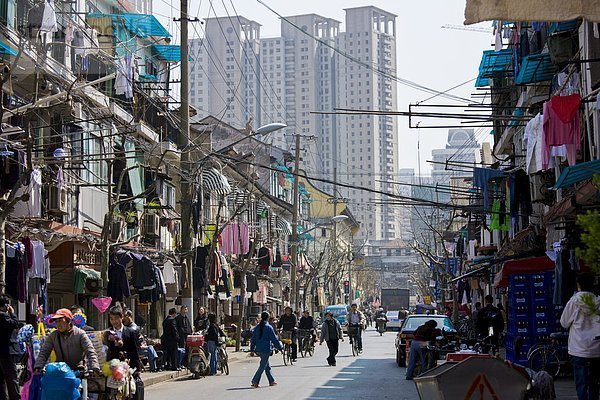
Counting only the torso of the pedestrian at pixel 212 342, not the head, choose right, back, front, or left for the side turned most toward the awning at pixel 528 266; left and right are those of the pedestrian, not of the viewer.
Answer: right

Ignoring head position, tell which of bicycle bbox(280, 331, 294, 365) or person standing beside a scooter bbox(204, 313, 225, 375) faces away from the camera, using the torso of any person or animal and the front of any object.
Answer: the person standing beside a scooter

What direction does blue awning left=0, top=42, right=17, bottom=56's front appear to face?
to the viewer's right

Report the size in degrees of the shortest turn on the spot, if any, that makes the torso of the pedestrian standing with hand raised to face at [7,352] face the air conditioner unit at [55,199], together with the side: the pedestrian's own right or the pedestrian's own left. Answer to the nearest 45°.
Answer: approximately 90° to the pedestrian's own left

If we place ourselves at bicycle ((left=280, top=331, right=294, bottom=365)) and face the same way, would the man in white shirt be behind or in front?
in front

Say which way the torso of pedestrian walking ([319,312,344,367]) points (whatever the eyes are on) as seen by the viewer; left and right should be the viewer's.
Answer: facing the viewer
